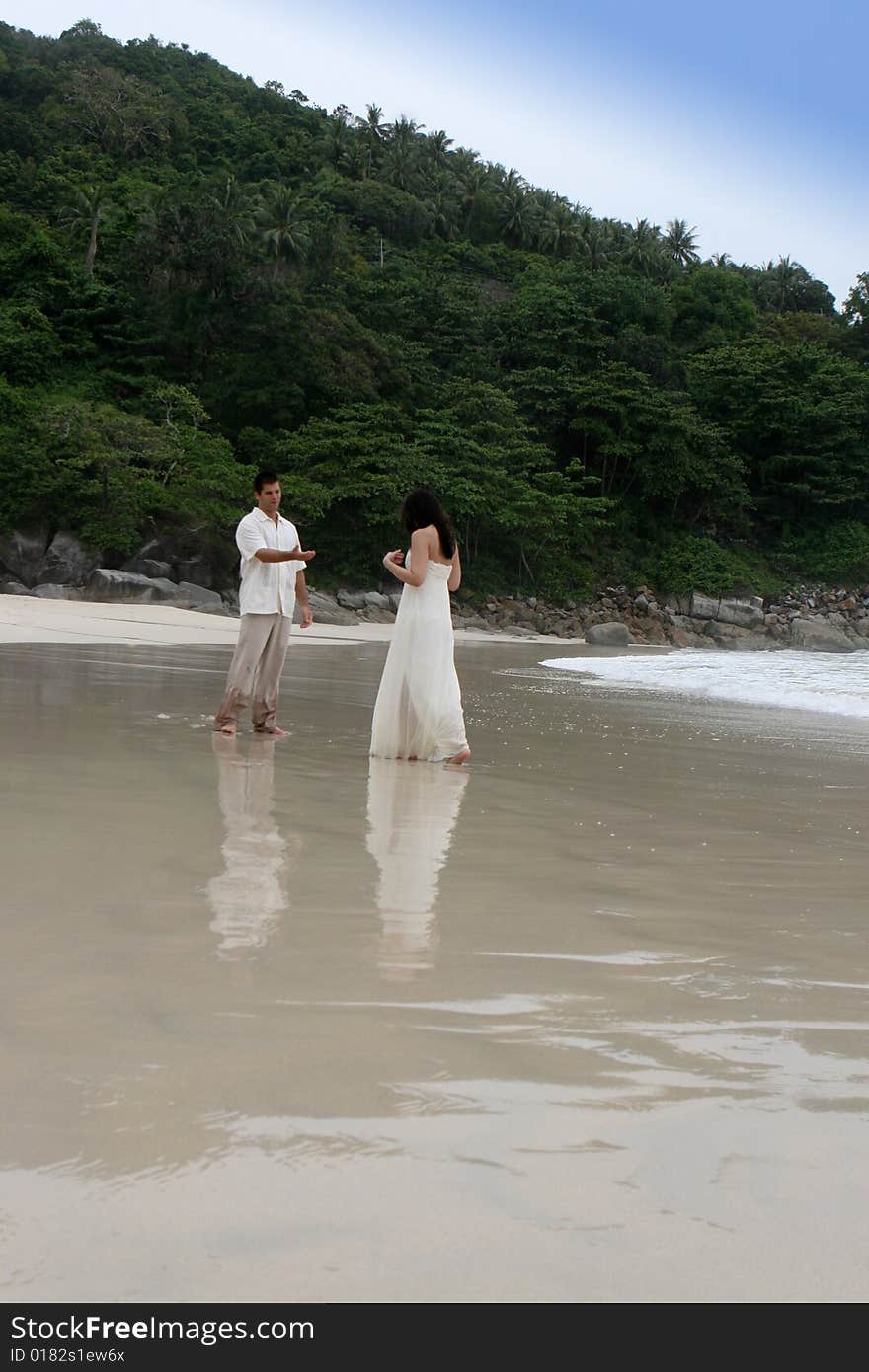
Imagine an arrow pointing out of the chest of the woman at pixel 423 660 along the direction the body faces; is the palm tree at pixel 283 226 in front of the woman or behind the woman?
in front

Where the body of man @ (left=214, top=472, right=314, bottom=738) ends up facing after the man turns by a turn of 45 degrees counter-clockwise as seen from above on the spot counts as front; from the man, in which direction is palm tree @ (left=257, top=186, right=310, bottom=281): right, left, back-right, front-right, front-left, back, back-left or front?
left

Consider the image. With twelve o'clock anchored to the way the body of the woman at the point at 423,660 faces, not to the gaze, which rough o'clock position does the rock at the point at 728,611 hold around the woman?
The rock is roughly at 2 o'clock from the woman.

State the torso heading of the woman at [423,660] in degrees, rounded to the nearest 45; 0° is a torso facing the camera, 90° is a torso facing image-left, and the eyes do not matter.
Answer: approximately 135°

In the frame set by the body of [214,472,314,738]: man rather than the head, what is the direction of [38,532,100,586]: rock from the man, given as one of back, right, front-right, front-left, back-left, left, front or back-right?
back-left

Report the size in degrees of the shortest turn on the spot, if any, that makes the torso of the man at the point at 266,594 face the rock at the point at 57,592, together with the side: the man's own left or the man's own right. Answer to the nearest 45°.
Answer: approximately 135° to the man's own left

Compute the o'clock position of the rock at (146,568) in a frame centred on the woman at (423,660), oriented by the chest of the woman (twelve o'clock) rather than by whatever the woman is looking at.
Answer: The rock is roughly at 1 o'clock from the woman.

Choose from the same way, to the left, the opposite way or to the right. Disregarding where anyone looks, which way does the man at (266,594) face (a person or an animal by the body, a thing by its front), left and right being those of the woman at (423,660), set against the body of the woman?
the opposite way

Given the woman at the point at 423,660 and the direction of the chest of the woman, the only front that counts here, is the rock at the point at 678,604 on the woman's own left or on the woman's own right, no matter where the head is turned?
on the woman's own right

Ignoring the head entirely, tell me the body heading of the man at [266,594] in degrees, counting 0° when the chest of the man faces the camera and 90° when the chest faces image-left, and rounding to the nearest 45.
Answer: approximately 315°

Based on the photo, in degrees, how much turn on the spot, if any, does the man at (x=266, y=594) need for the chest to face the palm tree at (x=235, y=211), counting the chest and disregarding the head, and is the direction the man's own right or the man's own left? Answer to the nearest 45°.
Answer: approximately 135° to the man's own left
